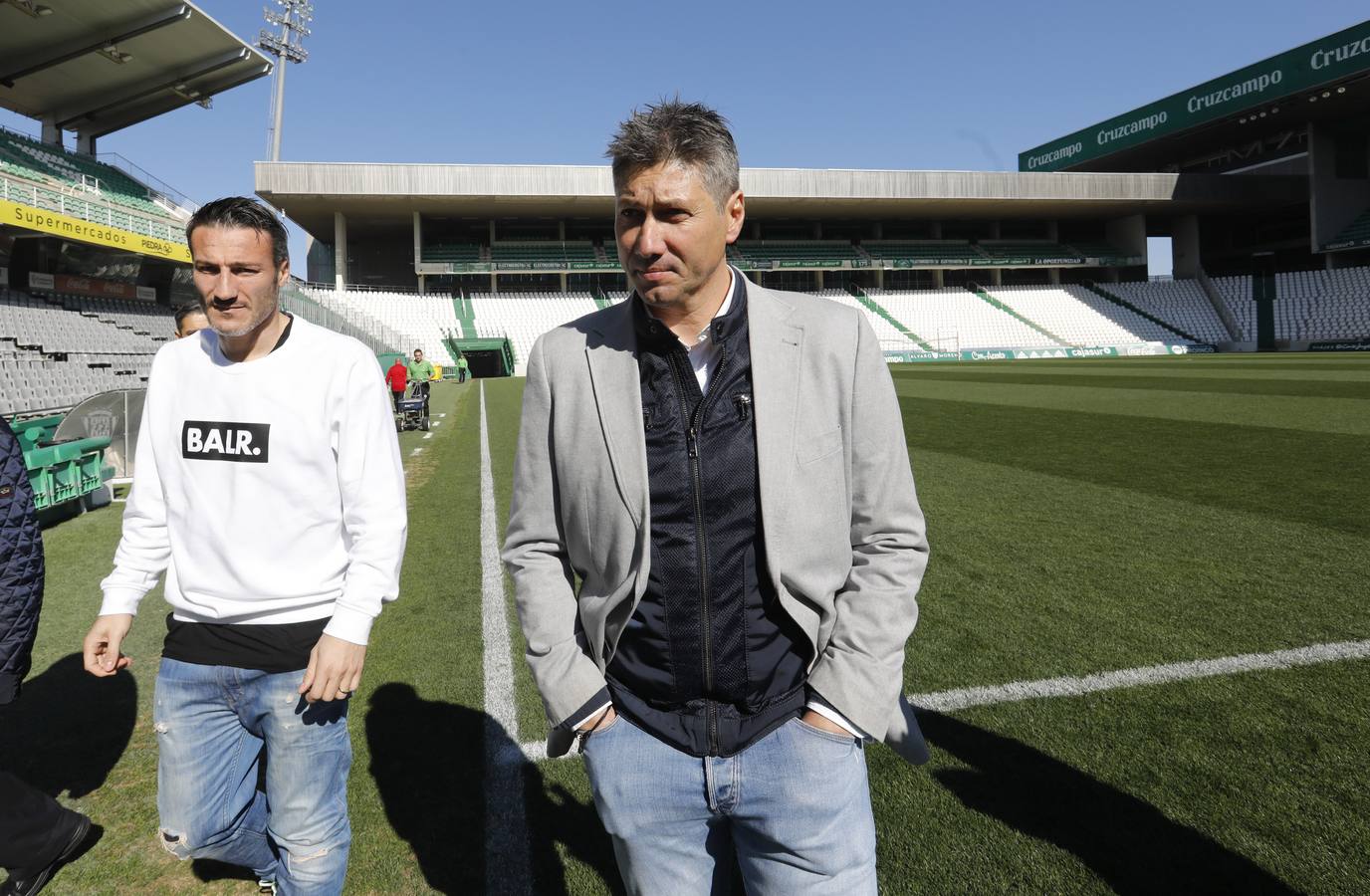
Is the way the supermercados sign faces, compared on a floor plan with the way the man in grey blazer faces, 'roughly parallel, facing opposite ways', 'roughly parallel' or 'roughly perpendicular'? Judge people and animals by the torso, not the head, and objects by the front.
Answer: roughly perpendicular

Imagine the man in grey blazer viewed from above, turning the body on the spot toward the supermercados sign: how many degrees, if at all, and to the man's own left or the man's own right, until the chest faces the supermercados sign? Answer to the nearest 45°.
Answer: approximately 135° to the man's own right

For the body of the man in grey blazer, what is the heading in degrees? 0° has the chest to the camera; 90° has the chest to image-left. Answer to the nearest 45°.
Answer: approximately 0°
